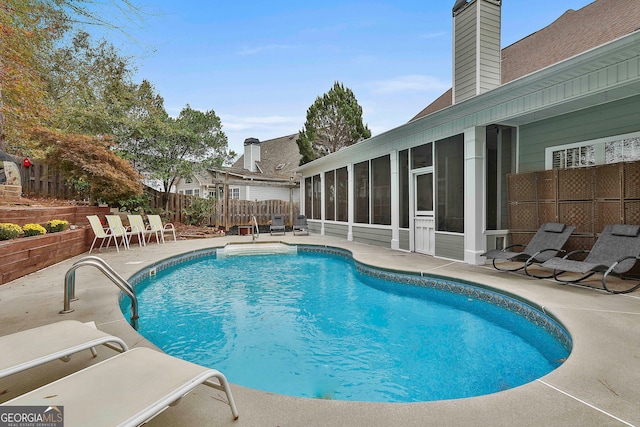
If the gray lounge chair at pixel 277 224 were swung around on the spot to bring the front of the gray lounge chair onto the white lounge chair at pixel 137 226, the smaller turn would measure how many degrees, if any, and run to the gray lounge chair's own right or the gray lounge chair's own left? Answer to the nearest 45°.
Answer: approximately 45° to the gray lounge chair's own right

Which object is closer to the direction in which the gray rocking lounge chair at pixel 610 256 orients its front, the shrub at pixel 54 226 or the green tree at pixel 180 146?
the shrub

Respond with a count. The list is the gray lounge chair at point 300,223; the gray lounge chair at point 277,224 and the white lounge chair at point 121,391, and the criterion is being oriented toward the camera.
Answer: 2

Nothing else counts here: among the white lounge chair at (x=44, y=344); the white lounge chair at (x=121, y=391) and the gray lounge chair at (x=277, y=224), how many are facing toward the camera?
1

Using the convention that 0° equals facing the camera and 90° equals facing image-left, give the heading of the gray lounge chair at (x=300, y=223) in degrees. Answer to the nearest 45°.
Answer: approximately 0°

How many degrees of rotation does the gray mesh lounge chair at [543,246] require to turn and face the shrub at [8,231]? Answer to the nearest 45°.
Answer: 0° — it already faces it

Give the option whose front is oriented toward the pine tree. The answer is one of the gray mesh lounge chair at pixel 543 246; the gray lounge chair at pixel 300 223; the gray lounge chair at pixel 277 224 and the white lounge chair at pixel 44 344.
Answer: the white lounge chair

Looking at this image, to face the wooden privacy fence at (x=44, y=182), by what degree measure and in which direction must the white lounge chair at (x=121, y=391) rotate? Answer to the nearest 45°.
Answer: approximately 45° to its left

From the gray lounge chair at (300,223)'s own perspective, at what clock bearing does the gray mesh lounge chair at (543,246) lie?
The gray mesh lounge chair is roughly at 11 o'clock from the gray lounge chair.

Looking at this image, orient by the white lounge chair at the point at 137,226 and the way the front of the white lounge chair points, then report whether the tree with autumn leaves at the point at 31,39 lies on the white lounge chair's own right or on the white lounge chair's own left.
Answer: on the white lounge chair's own right

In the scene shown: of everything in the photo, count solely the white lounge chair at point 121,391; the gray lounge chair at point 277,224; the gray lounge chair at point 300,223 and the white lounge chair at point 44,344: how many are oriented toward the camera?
2

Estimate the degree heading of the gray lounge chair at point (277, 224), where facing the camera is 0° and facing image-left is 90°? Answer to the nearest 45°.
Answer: approximately 0°

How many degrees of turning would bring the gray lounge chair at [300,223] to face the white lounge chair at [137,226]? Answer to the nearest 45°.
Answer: approximately 45° to its right

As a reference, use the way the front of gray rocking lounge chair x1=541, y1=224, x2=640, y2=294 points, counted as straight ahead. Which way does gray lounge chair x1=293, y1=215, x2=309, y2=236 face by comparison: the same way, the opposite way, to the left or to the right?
to the left
